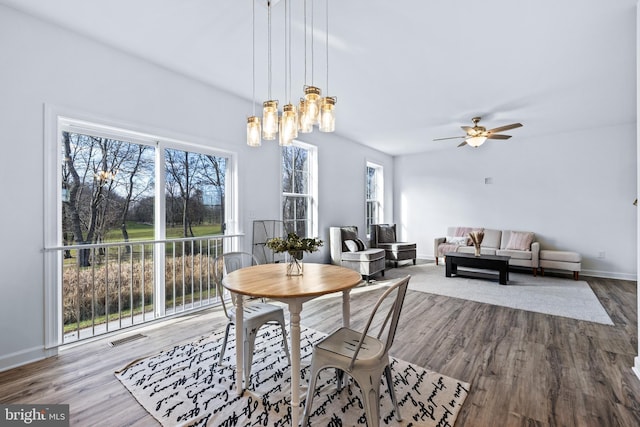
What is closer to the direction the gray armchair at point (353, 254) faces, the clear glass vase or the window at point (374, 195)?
the clear glass vase

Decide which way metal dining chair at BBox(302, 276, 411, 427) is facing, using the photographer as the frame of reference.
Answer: facing away from the viewer and to the left of the viewer

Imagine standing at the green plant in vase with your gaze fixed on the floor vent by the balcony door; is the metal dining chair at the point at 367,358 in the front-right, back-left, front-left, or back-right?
back-left

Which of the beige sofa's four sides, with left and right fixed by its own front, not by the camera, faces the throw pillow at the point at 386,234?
right

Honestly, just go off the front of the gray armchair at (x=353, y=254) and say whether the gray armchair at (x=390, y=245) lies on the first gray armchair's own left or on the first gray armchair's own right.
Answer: on the first gray armchair's own left

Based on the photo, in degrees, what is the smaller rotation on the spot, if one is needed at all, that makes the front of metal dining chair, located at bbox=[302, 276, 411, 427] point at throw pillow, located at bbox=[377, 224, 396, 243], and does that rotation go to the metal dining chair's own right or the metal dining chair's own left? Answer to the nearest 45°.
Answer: approximately 45° to the metal dining chair's own right

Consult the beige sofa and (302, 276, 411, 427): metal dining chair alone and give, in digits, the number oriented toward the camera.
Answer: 1

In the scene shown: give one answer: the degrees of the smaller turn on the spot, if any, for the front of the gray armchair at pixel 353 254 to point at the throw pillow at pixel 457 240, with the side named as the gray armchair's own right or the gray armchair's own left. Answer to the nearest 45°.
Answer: approximately 90° to the gray armchair's own left
